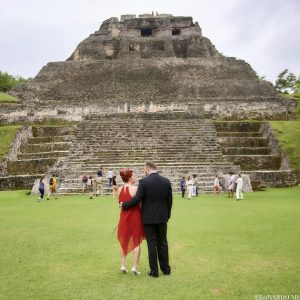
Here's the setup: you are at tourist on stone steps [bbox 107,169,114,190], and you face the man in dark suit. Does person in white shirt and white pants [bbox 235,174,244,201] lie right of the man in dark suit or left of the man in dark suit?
left

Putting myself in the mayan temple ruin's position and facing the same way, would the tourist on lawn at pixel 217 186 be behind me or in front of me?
in front

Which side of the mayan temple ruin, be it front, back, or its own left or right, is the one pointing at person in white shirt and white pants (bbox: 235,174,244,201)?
front

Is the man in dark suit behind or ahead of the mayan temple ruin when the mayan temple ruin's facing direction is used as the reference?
ahead

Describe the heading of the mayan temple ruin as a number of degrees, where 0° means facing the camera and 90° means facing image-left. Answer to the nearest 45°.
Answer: approximately 0°

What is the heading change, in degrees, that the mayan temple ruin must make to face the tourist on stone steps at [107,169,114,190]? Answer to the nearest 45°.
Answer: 0° — it already faces them

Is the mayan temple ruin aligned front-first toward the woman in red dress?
yes

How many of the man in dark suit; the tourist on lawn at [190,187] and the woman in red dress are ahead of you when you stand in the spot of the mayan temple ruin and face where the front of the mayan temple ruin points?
3

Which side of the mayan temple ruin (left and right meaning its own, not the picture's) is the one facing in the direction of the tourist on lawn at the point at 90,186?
front
